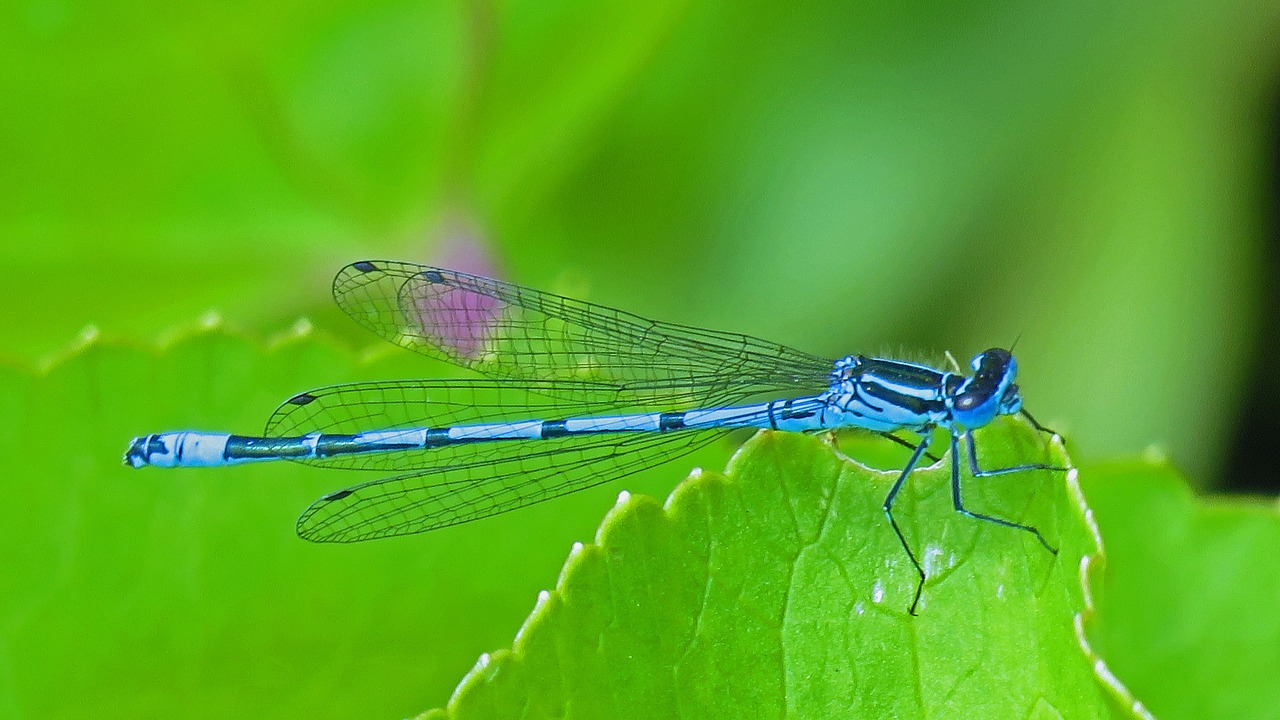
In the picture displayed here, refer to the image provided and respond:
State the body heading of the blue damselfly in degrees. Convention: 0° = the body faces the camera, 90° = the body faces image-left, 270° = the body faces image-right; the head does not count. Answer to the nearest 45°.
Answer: approximately 270°
